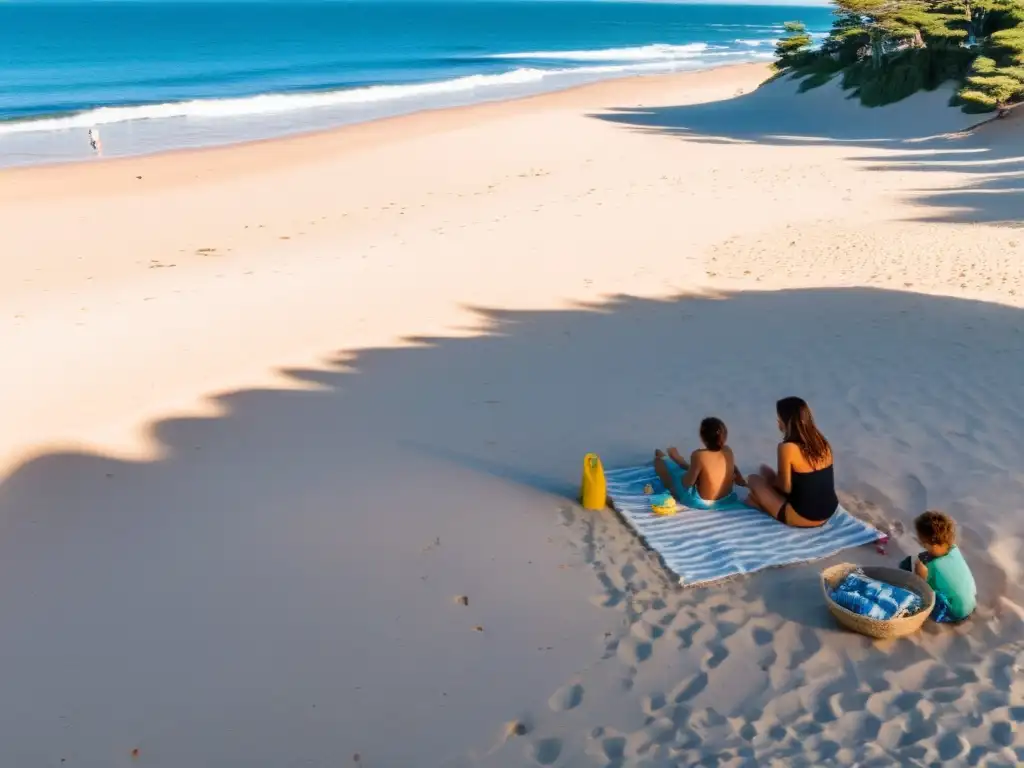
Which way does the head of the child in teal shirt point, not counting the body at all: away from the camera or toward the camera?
away from the camera

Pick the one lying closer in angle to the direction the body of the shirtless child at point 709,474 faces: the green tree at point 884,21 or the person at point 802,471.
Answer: the green tree

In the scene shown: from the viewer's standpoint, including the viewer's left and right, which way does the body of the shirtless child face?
facing away from the viewer and to the left of the viewer

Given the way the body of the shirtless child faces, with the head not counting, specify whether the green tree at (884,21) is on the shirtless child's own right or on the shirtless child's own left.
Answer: on the shirtless child's own right

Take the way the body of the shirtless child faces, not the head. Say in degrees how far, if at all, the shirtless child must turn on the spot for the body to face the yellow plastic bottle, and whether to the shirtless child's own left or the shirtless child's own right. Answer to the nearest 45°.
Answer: approximately 45° to the shirtless child's own left

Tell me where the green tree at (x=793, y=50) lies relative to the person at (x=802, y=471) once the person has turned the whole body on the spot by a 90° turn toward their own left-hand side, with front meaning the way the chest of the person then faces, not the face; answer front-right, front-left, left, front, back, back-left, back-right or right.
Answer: back-right

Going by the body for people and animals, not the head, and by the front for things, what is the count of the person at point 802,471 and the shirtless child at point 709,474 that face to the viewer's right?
0

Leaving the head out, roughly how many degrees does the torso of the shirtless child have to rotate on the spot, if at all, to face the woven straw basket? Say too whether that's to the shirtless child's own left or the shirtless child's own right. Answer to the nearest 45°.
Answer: approximately 180°

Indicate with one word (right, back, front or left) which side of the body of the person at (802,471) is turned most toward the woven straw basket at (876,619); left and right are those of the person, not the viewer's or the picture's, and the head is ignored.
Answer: back

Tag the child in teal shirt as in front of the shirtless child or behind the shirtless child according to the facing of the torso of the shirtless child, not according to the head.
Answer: behind

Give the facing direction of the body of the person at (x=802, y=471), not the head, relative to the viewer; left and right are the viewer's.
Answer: facing away from the viewer and to the left of the viewer

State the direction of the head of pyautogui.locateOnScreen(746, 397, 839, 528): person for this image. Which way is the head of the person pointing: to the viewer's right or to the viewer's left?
to the viewer's left
